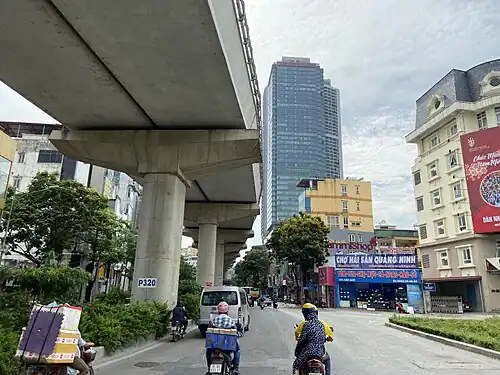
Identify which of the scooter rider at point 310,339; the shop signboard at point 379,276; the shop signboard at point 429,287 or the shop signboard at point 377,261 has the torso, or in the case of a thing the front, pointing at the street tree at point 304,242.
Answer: the scooter rider

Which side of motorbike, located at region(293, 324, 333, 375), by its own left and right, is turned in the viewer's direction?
back

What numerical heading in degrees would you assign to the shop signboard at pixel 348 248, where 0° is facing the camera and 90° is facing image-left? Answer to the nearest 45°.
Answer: approximately 0°

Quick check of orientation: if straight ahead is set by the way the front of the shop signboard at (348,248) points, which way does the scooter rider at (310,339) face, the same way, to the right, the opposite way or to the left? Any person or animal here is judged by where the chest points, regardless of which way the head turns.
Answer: the opposite way

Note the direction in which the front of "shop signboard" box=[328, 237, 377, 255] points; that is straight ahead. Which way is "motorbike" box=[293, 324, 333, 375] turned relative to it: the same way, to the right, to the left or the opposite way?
the opposite way

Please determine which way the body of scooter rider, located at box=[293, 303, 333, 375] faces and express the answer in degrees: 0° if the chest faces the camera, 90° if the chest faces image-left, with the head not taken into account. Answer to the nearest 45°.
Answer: approximately 180°
